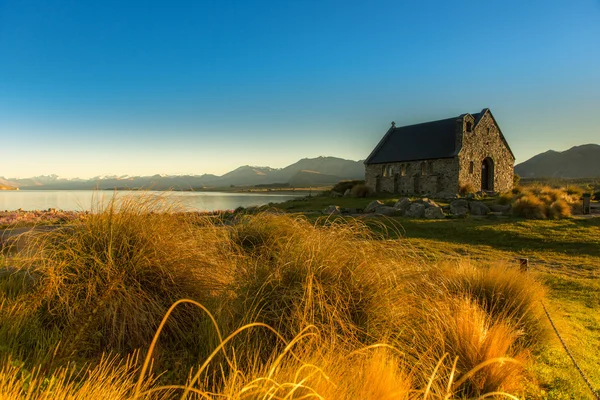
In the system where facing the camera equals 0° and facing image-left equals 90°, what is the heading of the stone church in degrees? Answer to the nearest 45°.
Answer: approximately 315°

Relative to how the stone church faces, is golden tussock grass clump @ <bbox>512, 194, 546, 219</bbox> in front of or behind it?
in front

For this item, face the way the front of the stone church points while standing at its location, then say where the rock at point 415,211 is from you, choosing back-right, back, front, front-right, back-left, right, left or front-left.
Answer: front-right

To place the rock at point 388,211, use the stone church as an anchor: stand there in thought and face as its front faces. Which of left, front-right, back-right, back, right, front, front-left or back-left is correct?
front-right

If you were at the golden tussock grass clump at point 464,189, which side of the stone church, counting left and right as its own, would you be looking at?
front

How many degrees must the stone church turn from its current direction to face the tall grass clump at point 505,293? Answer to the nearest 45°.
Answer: approximately 45° to its right

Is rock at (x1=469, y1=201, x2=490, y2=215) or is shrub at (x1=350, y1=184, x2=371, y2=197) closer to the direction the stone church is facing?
the rock

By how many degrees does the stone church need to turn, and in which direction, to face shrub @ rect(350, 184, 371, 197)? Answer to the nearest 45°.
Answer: approximately 90° to its right

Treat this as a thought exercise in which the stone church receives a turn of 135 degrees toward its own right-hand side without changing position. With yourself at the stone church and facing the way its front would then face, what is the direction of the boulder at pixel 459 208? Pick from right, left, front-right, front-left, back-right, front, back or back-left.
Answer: left

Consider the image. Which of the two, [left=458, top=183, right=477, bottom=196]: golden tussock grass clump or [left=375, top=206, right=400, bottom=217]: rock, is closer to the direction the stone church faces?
the golden tussock grass clump

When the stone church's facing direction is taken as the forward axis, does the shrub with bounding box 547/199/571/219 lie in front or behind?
in front
